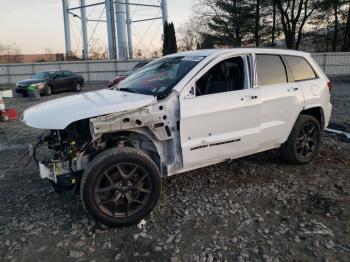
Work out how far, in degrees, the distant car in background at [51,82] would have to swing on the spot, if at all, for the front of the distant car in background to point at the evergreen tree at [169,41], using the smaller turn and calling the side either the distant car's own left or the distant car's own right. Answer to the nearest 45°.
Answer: approximately 180°

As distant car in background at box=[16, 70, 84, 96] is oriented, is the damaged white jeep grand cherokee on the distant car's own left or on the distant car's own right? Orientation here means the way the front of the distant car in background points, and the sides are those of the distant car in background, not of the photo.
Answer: on the distant car's own left

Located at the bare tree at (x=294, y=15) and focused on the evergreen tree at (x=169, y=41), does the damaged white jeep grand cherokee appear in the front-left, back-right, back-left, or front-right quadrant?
front-left

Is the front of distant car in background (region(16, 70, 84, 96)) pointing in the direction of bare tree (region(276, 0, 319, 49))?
no

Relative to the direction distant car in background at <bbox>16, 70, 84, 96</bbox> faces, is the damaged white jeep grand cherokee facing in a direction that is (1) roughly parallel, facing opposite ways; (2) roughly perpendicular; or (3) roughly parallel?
roughly parallel

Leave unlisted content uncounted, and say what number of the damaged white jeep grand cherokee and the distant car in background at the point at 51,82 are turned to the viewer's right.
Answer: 0

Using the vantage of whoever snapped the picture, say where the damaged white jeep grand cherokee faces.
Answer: facing the viewer and to the left of the viewer

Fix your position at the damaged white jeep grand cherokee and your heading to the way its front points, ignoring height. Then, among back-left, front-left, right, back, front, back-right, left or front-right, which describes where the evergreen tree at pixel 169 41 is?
back-right

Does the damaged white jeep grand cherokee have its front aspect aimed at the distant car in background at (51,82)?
no
